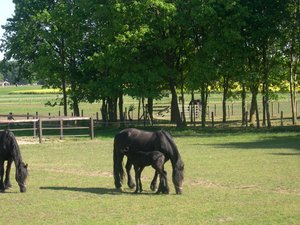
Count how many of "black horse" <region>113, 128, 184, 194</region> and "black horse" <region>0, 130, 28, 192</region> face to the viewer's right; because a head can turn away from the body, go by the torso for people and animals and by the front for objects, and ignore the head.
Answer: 2

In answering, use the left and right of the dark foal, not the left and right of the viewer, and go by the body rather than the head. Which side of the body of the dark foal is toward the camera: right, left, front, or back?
left

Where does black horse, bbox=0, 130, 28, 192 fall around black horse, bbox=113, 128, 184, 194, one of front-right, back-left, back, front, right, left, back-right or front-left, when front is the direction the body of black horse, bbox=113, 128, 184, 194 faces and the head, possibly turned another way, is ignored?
back

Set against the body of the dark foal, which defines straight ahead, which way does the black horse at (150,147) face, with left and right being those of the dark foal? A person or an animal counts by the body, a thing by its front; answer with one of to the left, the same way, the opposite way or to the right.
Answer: the opposite way

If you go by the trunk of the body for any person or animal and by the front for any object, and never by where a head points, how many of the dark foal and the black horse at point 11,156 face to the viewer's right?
1

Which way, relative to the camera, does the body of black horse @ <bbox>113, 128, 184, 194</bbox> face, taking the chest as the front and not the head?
to the viewer's right

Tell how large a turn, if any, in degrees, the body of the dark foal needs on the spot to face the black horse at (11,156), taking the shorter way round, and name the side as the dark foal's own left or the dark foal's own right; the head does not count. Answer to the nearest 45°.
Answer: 0° — it already faces it

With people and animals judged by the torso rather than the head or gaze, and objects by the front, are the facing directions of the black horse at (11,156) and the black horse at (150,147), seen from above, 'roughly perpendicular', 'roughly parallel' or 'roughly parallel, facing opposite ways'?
roughly parallel

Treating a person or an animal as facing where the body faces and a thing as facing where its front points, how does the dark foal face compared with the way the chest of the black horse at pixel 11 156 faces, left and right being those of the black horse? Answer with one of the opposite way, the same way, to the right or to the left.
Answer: the opposite way

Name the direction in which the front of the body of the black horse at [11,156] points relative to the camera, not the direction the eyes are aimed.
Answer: to the viewer's right
